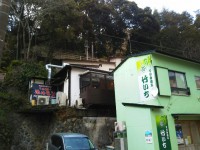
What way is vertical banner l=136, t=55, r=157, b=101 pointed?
toward the camera

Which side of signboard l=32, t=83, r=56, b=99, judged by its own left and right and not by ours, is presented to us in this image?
front

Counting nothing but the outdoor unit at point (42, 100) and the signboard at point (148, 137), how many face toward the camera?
2

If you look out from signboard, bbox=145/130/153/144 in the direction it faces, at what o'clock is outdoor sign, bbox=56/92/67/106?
The outdoor sign is roughly at 4 o'clock from the signboard.

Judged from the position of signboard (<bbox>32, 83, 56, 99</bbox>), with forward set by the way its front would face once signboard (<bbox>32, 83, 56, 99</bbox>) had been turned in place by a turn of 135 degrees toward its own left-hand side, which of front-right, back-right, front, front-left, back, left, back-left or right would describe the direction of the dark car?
back-right

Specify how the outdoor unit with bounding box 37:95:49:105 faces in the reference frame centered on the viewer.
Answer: facing the viewer

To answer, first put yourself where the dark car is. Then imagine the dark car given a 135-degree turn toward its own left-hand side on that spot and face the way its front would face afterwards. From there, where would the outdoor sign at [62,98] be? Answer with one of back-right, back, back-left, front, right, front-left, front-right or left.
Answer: front

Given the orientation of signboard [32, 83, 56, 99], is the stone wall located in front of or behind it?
in front

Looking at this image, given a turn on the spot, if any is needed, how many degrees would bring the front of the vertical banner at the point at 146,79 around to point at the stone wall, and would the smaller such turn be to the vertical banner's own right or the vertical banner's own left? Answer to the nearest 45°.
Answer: approximately 90° to the vertical banner's own right
